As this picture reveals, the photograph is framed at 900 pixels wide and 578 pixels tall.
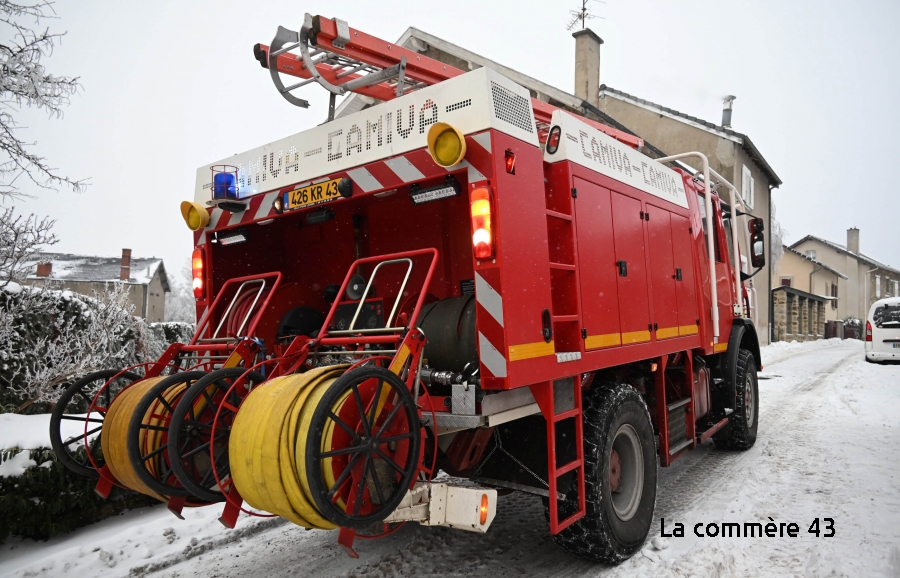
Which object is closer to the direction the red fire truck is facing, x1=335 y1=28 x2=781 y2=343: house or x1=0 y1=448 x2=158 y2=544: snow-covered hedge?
the house

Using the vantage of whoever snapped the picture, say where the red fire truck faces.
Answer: facing away from the viewer and to the right of the viewer

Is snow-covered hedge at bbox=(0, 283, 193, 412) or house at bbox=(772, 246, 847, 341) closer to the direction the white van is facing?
the house

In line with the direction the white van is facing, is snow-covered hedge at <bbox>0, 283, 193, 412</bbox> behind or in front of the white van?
behind

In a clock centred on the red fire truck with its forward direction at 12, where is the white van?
The white van is roughly at 12 o'clock from the red fire truck.

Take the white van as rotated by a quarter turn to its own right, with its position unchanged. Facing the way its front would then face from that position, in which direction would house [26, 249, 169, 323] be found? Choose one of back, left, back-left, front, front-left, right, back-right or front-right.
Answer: back

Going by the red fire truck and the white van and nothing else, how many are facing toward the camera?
0

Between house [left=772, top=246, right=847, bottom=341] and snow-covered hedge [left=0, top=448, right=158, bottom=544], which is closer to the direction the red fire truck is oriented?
the house

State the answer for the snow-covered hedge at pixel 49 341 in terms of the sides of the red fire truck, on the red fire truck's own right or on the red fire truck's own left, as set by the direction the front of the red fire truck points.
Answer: on the red fire truck's own left

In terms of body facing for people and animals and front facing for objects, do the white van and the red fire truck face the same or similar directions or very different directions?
same or similar directions

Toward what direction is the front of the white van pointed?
away from the camera

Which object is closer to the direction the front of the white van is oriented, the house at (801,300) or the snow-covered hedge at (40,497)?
the house

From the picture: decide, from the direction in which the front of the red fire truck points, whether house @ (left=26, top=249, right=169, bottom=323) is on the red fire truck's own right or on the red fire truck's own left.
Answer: on the red fire truck's own left

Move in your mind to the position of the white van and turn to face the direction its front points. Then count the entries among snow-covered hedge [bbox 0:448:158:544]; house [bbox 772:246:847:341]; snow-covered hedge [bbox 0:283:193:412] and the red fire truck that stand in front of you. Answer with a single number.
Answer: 1
